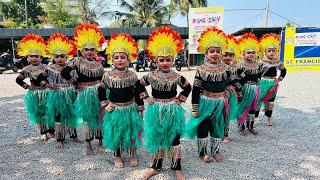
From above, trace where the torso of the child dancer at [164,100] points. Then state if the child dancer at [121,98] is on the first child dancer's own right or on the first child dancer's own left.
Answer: on the first child dancer's own right

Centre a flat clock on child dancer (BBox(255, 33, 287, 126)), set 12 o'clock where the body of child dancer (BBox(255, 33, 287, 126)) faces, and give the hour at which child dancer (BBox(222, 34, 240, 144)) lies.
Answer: child dancer (BBox(222, 34, 240, 144)) is roughly at 1 o'clock from child dancer (BBox(255, 33, 287, 126)).

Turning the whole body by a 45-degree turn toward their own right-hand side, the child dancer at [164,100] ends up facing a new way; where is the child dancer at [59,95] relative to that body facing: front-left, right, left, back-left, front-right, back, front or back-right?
right

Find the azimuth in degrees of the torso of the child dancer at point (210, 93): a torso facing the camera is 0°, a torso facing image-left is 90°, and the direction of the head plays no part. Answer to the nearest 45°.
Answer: approximately 0°

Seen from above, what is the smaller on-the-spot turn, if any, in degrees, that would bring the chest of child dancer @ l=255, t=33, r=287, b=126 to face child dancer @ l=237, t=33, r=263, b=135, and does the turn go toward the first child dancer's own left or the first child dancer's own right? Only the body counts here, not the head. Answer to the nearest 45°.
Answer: approximately 45° to the first child dancer's own right

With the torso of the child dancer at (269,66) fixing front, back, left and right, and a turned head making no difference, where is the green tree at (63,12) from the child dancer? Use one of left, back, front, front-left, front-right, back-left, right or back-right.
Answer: back-right

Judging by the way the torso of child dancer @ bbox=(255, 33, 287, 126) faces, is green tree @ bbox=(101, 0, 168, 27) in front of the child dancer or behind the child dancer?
behind
